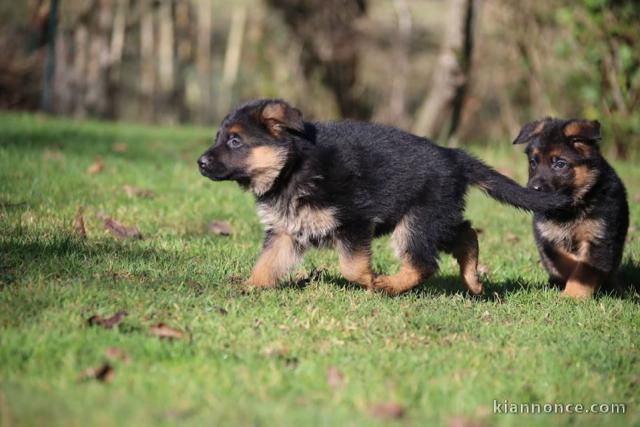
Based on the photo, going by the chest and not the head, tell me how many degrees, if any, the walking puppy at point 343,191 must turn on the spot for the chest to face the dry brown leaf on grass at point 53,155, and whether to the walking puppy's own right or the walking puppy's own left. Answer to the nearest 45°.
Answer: approximately 45° to the walking puppy's own right

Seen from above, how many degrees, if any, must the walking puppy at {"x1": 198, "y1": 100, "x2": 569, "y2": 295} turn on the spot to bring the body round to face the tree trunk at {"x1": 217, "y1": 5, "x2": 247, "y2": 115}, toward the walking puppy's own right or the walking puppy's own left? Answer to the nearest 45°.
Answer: approximately 90° to the walking puppy's own right

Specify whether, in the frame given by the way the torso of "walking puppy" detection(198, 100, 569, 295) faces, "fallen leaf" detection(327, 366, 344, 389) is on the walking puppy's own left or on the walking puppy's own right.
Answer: on the walking puppy's own left

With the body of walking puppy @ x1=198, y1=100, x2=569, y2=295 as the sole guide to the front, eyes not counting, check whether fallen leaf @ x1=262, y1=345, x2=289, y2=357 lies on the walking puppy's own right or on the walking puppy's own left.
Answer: on the walking puppy's own left

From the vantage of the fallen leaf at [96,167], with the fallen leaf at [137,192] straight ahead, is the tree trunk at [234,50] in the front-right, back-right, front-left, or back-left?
back-left

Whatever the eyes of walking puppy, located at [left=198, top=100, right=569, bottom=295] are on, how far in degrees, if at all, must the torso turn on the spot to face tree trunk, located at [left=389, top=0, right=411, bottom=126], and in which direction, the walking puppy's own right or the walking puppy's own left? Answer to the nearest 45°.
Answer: approximately 90° to the walking puppy's own right

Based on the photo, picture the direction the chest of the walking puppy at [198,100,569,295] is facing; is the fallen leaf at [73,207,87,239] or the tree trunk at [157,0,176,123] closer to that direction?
the fallen leaf

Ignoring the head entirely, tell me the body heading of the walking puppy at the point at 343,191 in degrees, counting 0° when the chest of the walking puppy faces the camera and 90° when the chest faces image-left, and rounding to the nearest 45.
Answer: approximately 90°
